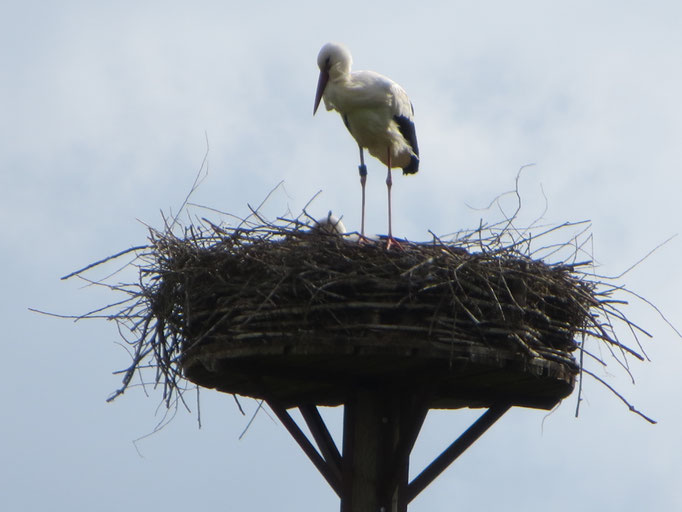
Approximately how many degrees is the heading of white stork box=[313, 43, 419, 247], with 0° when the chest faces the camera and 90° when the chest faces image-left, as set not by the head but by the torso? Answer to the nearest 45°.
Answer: approximately 45°
